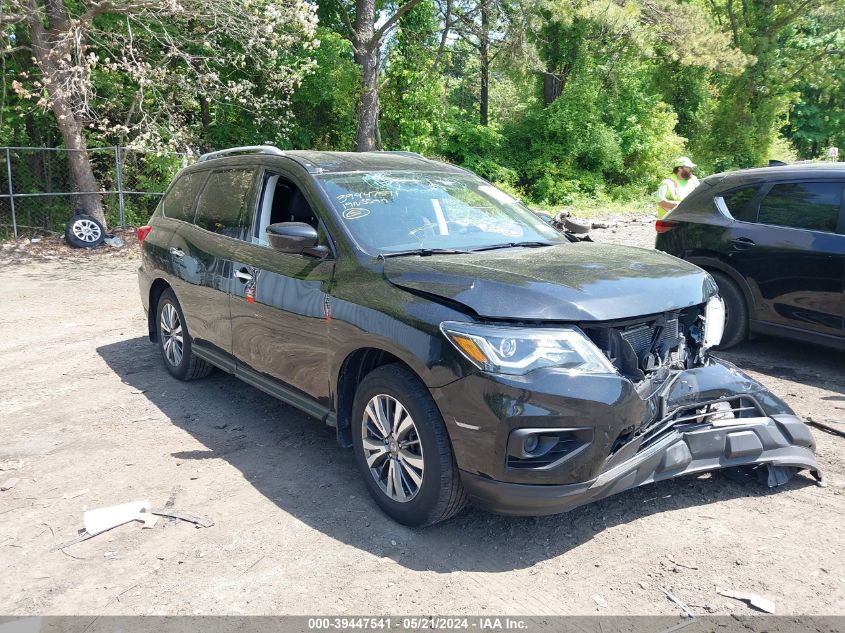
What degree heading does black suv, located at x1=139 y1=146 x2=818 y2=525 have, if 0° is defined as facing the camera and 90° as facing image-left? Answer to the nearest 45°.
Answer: approximately 315°

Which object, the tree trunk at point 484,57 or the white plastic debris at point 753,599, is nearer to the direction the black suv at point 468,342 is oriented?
the white plastic debris

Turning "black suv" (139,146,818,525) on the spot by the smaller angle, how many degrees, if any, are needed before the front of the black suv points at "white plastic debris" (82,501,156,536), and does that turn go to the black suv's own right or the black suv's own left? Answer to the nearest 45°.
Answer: approximately 135° to the black suv's own right

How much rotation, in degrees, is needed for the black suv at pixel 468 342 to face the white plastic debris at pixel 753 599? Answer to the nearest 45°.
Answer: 0° — it already faces it

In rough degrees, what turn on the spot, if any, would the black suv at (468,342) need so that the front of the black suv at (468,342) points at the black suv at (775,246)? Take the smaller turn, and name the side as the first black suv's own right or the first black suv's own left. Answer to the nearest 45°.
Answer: approximately 90° to the first black suv's own left

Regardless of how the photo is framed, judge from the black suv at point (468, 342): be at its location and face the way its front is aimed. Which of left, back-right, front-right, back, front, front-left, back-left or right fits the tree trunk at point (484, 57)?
back-left

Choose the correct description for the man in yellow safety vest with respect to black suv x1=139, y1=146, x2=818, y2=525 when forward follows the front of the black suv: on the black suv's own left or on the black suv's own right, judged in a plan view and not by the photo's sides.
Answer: on the black suv's own left

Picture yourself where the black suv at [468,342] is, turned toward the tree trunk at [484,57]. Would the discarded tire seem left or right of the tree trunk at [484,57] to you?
left

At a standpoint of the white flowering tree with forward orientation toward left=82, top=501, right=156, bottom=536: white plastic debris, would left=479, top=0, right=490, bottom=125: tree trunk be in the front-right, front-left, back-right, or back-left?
back-left

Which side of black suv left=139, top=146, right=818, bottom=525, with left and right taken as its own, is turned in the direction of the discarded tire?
back
